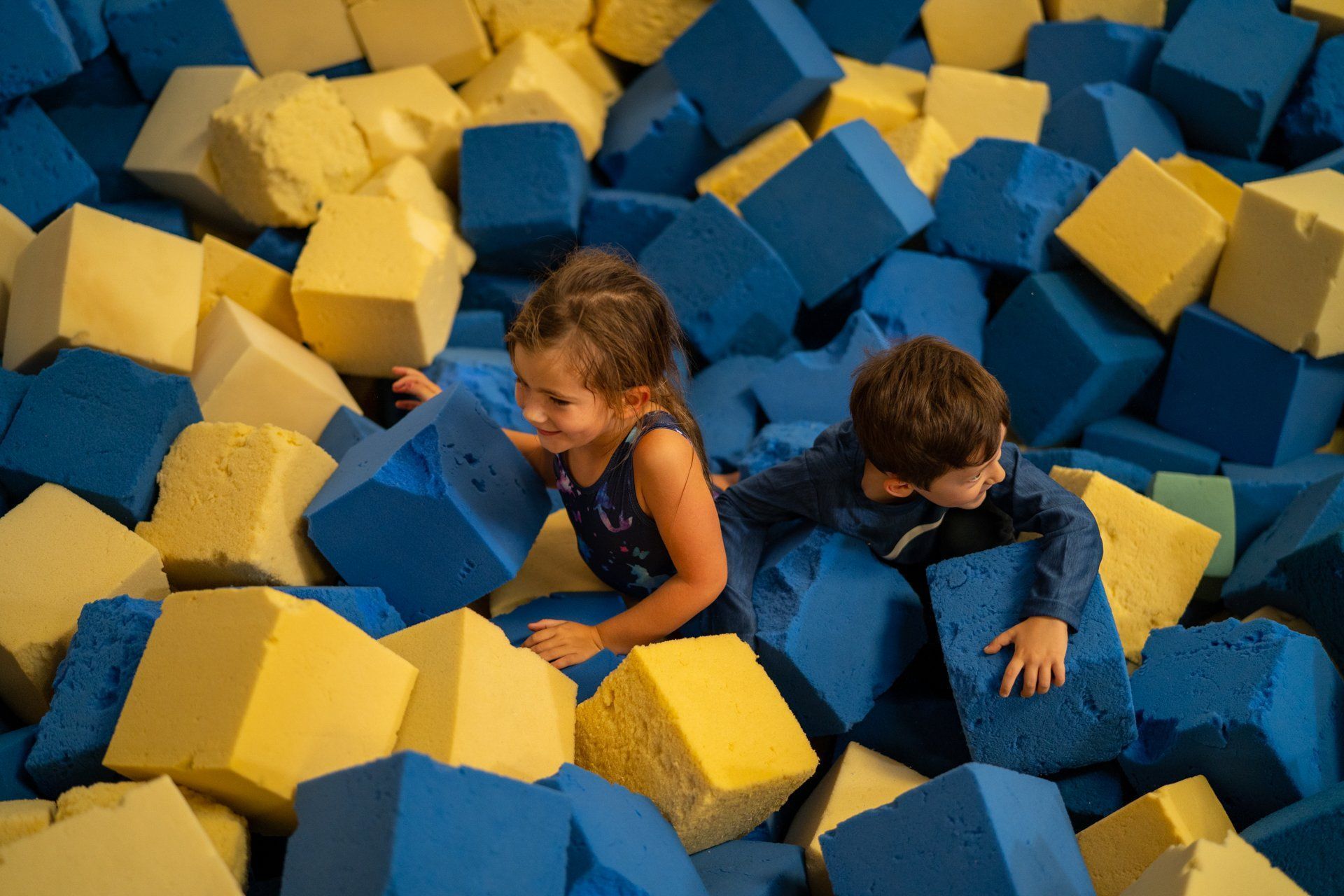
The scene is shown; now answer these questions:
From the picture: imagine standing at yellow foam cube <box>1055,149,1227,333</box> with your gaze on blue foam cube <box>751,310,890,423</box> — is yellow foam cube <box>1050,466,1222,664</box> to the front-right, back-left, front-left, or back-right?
front-left

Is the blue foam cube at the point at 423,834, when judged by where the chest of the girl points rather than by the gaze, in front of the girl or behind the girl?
in front

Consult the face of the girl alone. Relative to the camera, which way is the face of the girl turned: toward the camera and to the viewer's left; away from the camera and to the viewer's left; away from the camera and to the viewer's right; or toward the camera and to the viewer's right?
toward the camera and to the viewer's left

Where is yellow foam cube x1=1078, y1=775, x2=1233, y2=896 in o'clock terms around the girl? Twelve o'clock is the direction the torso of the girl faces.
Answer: The yellow foam cube is roughly at 9 o'clock from the girl.

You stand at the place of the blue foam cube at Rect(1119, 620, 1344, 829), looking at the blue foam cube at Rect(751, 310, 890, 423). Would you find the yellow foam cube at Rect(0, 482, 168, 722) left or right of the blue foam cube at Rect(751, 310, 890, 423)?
left

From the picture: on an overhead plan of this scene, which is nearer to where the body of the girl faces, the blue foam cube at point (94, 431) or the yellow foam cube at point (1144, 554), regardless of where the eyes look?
the blue foam cube

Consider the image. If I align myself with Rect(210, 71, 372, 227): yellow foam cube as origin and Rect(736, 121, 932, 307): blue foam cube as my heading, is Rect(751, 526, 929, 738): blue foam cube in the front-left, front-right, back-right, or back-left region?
front-right

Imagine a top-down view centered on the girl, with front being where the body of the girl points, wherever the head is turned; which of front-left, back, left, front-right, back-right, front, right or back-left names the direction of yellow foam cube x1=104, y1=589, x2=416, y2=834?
front

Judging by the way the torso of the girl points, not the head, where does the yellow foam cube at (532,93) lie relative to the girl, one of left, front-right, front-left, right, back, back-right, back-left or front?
back-right

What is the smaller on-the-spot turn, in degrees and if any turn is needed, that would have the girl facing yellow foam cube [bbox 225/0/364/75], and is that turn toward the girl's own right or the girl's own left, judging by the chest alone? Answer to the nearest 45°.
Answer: approximately 135° to the girl's own right

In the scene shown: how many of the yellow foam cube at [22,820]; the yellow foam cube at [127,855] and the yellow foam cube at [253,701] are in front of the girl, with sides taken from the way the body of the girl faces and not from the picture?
3

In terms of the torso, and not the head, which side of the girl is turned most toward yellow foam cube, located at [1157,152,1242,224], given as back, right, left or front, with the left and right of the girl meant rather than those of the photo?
back

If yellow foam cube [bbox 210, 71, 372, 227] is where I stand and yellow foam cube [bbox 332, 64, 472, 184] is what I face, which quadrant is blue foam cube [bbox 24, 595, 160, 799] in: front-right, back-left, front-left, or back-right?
back-right

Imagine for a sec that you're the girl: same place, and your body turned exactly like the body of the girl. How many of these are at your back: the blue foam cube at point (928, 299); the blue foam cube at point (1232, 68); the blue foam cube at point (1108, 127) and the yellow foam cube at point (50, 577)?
3

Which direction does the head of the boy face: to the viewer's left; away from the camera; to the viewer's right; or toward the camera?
to the viewer's right

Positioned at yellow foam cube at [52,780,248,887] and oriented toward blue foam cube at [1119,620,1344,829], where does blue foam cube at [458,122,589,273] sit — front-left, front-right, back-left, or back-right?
front-left

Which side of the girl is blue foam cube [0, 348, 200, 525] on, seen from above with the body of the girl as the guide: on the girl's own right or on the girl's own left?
on the girl's own right

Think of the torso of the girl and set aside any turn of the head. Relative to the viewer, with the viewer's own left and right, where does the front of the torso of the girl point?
facing the viewer and to the left of the viewer
